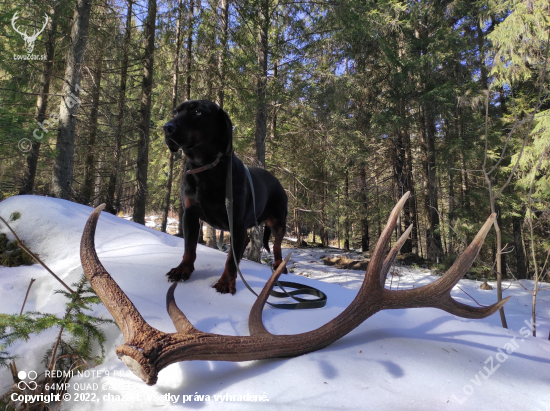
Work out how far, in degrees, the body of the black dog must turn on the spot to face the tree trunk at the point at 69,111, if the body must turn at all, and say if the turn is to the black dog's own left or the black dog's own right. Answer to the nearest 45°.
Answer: approximately 90° to the black dog's own right

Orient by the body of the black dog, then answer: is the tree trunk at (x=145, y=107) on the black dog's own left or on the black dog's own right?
on the black dog's own right

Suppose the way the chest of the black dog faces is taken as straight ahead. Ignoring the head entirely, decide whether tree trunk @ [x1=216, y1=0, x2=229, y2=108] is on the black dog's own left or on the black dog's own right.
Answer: on the black dog's own right

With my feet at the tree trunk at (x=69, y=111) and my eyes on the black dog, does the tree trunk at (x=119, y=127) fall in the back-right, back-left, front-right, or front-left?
back-left

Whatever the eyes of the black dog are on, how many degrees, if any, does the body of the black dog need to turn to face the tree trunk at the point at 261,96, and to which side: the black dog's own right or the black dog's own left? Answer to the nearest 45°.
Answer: approximately 135° to the black dog's own right

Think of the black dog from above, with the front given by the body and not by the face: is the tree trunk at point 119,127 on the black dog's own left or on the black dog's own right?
on the black dog's own right

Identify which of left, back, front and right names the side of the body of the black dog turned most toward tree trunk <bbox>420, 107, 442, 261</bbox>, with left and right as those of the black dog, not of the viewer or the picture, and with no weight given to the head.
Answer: back

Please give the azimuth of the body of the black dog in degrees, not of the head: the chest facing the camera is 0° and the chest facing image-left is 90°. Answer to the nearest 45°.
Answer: approximately 45°
